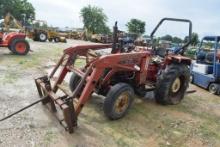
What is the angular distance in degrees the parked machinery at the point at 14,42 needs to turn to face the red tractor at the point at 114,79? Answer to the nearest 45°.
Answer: approximately 90° to its left

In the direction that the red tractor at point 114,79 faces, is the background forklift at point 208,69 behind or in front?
behind

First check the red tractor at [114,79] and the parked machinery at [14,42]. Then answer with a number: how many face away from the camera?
0

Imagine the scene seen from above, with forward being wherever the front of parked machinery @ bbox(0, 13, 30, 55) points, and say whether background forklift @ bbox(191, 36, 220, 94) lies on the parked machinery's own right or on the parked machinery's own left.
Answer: on the parked machinery's own left

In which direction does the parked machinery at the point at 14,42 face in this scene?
to the viewer's left

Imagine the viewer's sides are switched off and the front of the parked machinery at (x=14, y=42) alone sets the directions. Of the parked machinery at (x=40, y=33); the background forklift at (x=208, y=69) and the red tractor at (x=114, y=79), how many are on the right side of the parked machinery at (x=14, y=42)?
1

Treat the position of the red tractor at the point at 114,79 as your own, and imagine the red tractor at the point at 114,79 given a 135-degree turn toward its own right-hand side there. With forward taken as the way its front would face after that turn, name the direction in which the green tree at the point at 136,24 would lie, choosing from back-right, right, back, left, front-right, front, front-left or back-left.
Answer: front

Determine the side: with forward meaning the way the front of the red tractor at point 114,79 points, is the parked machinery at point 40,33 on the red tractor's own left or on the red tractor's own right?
on the red tractor's own right

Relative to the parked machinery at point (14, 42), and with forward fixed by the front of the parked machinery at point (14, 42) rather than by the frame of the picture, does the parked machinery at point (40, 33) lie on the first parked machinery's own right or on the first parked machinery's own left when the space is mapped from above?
on the first parked machinery's own right
